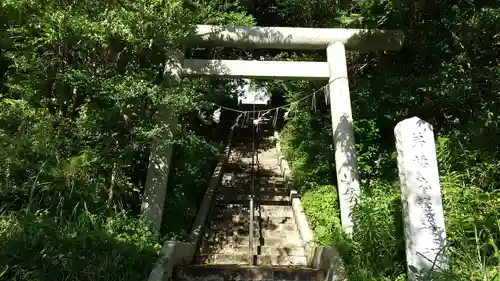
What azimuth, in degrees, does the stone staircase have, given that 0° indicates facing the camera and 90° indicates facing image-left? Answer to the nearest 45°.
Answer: approximately 0°

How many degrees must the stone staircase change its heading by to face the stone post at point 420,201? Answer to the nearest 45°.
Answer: approximately 45° to its left
